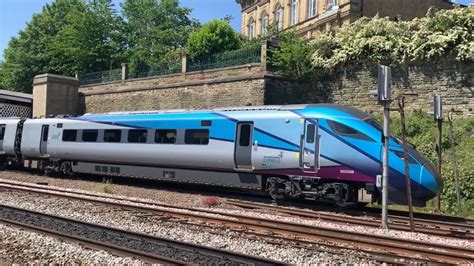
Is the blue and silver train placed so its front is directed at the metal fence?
no

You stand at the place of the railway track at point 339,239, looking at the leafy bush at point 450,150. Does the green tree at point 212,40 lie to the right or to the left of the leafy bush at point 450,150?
left

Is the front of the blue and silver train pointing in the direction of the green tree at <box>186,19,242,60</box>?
no

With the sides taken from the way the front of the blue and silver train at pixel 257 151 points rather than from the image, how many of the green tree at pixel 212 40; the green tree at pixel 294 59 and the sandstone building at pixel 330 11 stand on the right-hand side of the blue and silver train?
0

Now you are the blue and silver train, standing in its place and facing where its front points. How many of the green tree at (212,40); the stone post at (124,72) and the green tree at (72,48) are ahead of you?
0

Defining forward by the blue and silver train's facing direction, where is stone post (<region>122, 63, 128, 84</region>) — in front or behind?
behind

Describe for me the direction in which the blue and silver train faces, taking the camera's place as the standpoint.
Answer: facing the viewer and to the right of the viewer

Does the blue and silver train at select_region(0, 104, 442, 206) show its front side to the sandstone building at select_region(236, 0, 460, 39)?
no

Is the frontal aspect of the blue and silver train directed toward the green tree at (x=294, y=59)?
no
